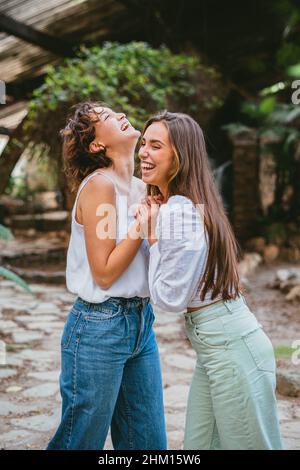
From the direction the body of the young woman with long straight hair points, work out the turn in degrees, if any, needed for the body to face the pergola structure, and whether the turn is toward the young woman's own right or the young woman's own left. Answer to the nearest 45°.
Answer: approximately 90° to the young woman's own right

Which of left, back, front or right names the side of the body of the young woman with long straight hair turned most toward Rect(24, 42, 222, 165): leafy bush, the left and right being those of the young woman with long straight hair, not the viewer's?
right

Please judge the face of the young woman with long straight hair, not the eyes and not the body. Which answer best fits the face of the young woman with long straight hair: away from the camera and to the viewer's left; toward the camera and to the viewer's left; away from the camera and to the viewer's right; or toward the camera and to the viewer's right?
toward the camera and to the viewer's left

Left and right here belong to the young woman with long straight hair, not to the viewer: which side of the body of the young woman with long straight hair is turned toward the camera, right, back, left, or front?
left
